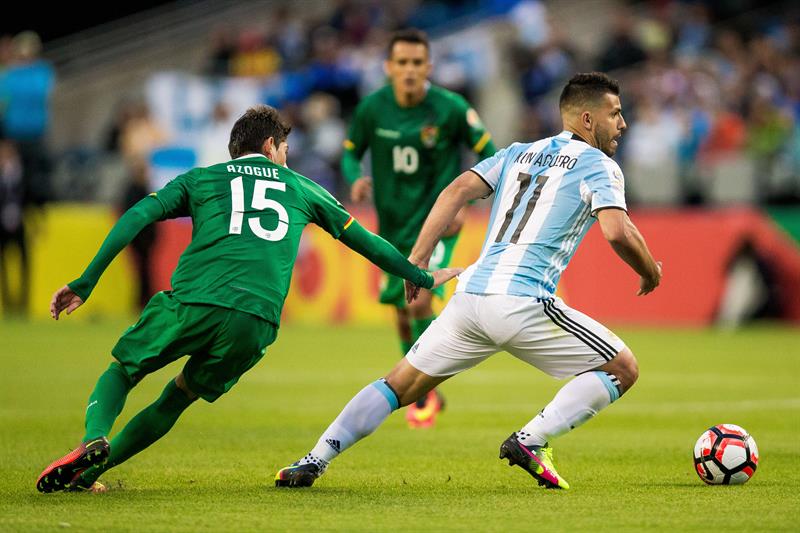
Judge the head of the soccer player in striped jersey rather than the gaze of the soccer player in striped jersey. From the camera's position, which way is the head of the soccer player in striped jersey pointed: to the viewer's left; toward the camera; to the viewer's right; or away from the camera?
to the viewer's right

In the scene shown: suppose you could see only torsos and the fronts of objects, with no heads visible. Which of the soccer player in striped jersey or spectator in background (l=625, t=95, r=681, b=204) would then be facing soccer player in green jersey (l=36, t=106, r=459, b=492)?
the spectator in background

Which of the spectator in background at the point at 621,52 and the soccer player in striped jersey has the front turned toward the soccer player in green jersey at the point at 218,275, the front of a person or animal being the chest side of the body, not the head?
the spectator in background

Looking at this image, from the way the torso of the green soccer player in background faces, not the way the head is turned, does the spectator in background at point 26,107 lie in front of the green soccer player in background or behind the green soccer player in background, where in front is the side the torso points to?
behind

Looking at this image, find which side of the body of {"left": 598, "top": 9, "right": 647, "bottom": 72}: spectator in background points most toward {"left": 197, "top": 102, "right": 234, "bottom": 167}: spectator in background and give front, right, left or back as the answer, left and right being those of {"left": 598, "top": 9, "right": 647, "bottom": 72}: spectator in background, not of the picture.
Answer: right

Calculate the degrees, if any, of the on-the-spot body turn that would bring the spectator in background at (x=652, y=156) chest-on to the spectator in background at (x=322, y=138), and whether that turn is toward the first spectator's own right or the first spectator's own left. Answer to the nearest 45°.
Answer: approximately 90° to the first spectator's own right

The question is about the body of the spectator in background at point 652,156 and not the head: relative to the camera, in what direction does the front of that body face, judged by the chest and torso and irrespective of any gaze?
toward the camera

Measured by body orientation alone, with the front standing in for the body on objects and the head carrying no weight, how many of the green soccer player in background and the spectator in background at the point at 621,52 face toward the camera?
2

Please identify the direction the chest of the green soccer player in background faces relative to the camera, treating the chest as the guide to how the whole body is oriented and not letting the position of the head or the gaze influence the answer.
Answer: toward the camera

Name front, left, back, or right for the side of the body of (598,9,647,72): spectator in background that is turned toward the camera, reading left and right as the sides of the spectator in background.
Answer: front

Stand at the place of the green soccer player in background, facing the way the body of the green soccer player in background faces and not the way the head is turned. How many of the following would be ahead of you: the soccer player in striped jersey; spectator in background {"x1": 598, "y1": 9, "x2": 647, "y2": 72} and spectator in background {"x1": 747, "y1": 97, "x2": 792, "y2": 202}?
1

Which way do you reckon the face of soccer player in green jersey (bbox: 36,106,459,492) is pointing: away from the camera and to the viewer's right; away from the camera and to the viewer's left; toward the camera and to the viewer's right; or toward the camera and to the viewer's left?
away from the camera and to the viewer's right

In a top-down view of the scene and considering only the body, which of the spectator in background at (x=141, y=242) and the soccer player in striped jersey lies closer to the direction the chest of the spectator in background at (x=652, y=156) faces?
the soccer player in striped jersey

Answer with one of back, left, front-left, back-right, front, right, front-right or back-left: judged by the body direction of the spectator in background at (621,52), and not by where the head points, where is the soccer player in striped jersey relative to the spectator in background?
front

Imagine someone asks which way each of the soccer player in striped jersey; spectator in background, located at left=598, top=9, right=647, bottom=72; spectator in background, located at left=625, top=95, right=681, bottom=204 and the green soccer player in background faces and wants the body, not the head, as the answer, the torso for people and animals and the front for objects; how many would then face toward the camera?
3

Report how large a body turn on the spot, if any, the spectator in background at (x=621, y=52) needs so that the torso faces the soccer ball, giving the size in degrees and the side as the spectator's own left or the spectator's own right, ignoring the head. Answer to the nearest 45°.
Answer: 0° — they already face it

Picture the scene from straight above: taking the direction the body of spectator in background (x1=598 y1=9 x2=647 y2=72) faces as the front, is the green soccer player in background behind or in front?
in front
